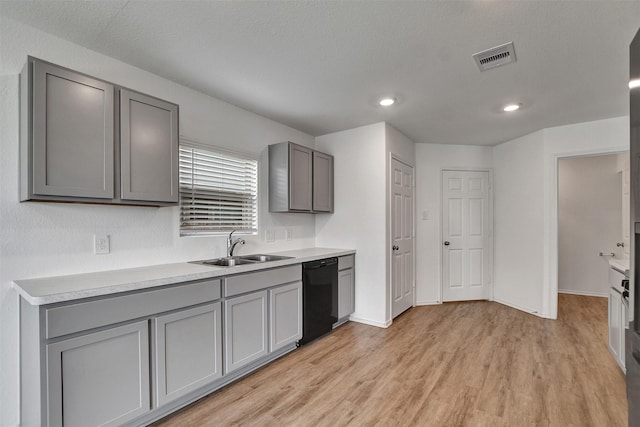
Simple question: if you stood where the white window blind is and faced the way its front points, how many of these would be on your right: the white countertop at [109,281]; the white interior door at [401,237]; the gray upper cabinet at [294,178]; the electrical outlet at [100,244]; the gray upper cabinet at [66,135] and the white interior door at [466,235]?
3

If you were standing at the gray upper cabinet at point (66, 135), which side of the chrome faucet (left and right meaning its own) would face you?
right

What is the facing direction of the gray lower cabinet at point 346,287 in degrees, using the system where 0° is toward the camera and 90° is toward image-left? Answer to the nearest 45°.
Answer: approximately 315°

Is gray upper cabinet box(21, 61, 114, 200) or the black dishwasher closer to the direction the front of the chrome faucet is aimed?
the black dishwasher

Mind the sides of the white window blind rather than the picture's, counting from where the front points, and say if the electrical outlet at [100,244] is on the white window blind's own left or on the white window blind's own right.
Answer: on the white window blind's own right

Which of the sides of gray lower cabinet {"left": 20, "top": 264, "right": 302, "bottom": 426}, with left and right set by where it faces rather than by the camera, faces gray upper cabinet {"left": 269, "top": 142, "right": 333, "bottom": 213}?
left

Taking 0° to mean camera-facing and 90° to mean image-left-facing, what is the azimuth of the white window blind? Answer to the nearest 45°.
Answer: approximately 315°

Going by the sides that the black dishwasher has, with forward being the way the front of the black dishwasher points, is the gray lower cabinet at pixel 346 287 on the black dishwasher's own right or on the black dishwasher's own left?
on the black dishwasher's own left

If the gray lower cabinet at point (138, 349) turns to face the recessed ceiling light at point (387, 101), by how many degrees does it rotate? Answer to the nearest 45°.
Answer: approximately 45° to its left

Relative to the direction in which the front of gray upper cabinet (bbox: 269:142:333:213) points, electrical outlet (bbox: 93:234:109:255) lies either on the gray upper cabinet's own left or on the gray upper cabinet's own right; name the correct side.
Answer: on the gray upper cabinet's own right
